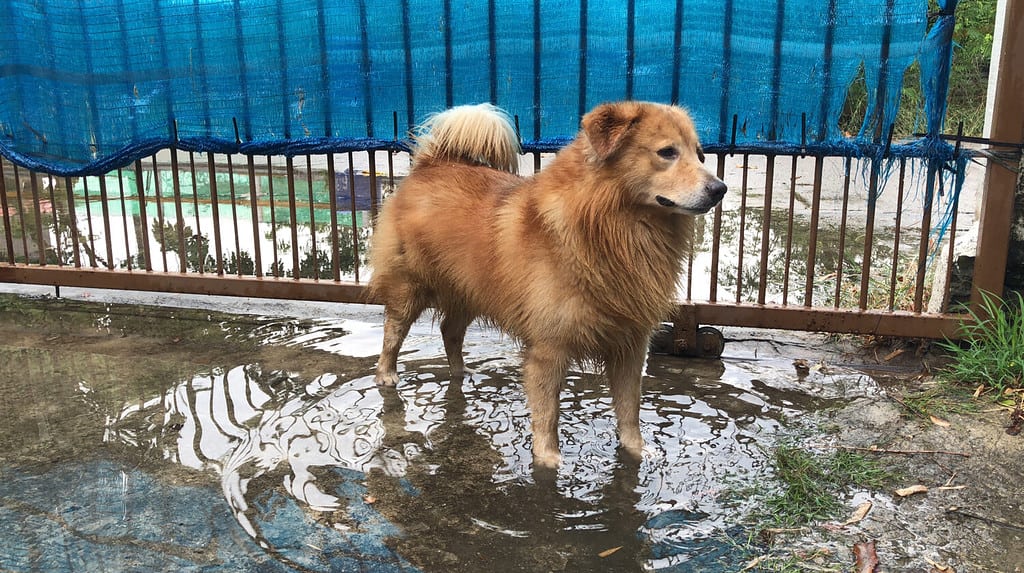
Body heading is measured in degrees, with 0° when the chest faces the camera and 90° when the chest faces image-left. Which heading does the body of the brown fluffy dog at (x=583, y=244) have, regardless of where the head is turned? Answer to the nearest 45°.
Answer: approximately 315°

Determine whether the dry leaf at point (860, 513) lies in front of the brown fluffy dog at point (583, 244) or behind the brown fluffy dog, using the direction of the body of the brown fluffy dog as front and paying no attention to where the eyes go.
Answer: in front

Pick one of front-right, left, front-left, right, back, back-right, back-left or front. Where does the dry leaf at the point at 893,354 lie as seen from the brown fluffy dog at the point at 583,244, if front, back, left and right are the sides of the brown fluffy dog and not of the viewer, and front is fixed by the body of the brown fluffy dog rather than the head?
left

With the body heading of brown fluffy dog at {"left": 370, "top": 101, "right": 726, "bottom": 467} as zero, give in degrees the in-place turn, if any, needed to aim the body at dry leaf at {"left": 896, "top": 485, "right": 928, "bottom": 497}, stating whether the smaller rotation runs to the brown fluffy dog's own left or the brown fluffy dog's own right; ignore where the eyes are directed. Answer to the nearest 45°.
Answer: approximately 45° to the brown fluffy dog's own left

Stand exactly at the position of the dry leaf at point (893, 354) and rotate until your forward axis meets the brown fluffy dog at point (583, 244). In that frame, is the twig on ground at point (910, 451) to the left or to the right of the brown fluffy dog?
left

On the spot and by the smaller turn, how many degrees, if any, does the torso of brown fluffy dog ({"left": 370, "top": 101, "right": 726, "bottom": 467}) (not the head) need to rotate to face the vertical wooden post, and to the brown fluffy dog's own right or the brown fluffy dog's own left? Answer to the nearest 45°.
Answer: approximately 90° to the brown fluffy dog's own left

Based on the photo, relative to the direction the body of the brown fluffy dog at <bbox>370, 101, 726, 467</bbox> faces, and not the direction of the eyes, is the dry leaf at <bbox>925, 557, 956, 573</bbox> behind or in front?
in front

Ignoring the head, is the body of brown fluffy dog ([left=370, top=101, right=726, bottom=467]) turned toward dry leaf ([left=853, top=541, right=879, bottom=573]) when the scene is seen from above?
yes

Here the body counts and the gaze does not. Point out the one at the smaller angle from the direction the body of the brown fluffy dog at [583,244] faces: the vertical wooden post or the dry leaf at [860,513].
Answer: the dry leaf

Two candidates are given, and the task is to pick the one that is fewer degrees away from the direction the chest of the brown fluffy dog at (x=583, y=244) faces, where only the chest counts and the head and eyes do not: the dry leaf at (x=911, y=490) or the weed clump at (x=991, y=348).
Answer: the dry leaf

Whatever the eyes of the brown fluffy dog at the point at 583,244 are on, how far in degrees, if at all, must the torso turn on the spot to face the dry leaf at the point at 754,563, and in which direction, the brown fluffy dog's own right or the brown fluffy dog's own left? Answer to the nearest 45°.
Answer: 0° — it already faces it
